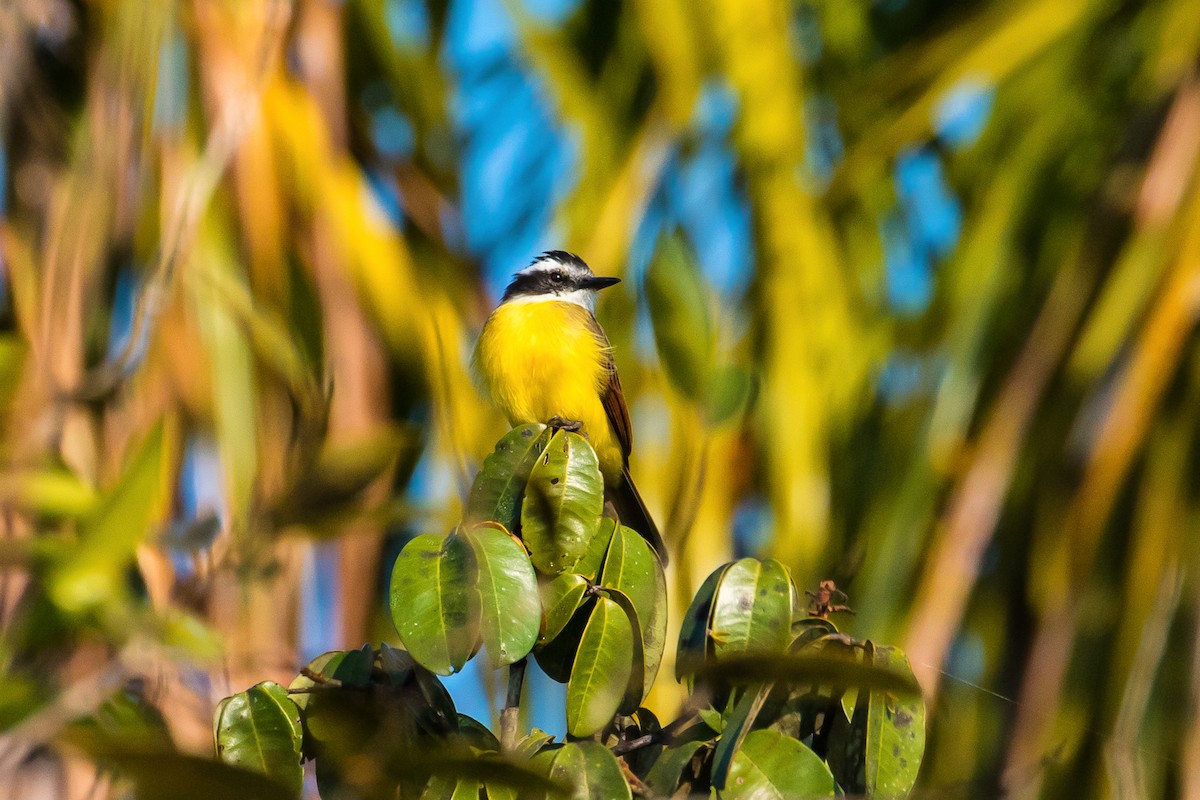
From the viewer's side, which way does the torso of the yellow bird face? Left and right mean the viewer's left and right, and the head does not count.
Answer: facing the viewer and to the left of the viewer

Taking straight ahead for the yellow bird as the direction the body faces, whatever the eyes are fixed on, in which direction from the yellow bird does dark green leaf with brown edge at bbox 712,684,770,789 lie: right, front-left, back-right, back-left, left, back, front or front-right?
front-left

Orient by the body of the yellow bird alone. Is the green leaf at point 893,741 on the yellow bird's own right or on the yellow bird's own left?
on the yellow bird's own left

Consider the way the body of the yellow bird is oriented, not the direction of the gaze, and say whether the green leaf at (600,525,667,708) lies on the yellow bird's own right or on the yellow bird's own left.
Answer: on the yellow bird's own left

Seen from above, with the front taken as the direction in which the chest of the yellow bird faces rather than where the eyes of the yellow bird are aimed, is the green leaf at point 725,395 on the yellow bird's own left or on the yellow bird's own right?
on the yellow bird's own left

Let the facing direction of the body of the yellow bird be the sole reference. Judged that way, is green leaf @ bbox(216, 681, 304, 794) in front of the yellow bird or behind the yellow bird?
in front

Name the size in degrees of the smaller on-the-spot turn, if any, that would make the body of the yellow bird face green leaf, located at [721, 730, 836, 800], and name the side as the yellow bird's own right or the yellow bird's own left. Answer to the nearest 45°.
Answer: approximately 45° to the yellow bird's own left

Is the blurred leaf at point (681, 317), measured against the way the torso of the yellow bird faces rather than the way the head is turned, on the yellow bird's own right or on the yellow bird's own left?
on the yellow bird's own left
